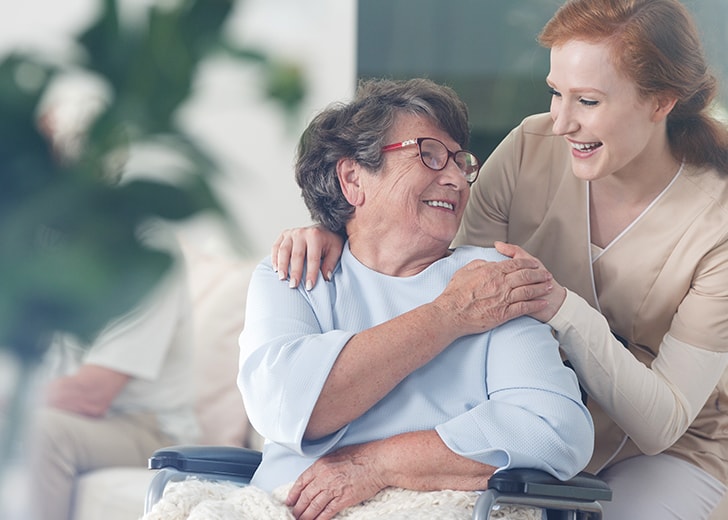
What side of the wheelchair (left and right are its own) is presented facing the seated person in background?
right

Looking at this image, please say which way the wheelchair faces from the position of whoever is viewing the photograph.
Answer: facing the viewer and to the left of the viewer

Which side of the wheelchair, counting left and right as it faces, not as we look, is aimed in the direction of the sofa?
right
